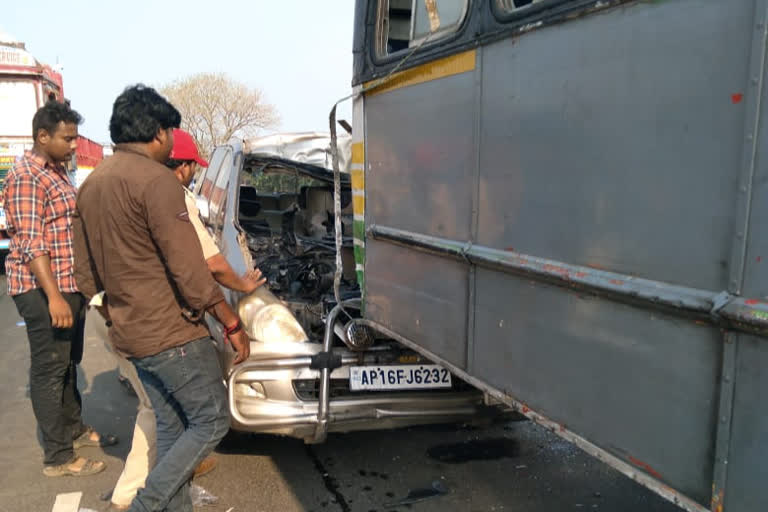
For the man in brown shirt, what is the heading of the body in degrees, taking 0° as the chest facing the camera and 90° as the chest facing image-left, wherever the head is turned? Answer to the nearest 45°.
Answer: approximately 225°

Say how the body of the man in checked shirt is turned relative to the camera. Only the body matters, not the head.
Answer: to the viewer's right

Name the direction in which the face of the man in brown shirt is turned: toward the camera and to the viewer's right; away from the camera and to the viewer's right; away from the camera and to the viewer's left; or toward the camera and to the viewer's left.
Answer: away from the camera and to the viewer's right

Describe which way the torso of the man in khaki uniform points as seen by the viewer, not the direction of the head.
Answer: to the viewer's right

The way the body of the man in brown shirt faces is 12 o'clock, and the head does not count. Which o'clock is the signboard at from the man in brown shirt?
The signboard is roughly at 10 o'clock from the man in brown shirt.

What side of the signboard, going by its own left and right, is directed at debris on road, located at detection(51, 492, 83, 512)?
front

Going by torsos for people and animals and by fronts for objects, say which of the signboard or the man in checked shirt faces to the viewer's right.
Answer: the man in checked shirt

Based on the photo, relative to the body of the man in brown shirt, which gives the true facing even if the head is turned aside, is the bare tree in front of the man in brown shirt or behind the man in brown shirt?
in front

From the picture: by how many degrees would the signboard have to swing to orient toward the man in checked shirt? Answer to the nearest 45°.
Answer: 0° — it already faces them

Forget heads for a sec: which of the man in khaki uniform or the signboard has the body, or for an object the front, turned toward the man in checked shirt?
the signboard

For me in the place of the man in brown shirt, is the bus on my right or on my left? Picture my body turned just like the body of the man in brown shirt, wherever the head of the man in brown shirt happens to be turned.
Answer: on my right

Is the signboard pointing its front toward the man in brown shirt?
yes

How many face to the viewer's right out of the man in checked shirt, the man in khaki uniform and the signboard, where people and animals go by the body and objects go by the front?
2

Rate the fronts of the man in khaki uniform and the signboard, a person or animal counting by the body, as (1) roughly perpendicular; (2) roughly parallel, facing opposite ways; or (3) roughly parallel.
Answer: roughly perpendicular
